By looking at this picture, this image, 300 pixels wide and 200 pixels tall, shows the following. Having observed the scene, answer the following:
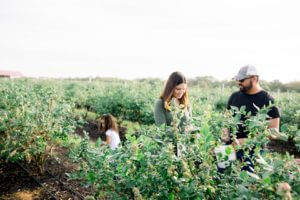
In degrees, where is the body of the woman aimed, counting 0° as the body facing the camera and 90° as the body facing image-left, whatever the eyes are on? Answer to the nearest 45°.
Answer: approximately 315°
